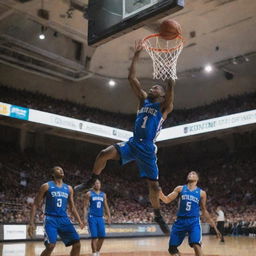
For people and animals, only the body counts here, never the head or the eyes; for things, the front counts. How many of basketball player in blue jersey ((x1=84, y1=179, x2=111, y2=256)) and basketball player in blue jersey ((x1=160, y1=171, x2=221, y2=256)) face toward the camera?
2

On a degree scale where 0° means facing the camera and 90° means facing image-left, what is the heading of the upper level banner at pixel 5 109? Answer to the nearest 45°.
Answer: approximately 315°

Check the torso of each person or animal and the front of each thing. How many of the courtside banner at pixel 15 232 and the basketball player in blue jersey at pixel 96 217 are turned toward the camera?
2

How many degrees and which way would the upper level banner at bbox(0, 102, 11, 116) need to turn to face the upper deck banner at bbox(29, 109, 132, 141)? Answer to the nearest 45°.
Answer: approximately 90° to its left

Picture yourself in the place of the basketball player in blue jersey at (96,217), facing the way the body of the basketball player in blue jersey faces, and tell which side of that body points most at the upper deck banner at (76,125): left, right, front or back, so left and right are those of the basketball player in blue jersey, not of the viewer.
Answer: back

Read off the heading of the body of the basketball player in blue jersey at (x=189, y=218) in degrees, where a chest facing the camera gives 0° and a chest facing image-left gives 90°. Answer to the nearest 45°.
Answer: approximately 0°

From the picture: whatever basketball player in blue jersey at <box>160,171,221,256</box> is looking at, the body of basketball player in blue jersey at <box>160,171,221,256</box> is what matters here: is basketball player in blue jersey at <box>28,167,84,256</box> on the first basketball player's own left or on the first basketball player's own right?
on the first basketball player's own right
